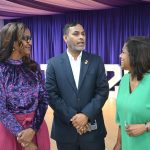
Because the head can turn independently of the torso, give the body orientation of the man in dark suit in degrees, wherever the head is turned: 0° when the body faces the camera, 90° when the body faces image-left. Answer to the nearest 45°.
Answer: approximately 0°

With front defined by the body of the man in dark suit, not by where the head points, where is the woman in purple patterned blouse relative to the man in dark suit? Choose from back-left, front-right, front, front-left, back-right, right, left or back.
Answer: front-right

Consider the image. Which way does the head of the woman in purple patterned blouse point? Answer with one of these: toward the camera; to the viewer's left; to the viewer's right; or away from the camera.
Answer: to the viewer's right
